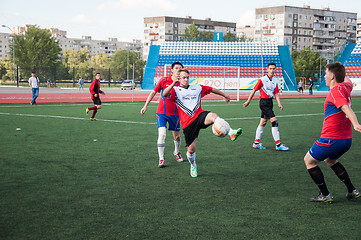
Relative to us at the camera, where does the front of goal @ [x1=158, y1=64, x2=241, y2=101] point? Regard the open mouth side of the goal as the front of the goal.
facing the viewer

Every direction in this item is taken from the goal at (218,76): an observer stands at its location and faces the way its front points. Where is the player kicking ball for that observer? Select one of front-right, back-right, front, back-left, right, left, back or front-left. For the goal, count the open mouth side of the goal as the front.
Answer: front
